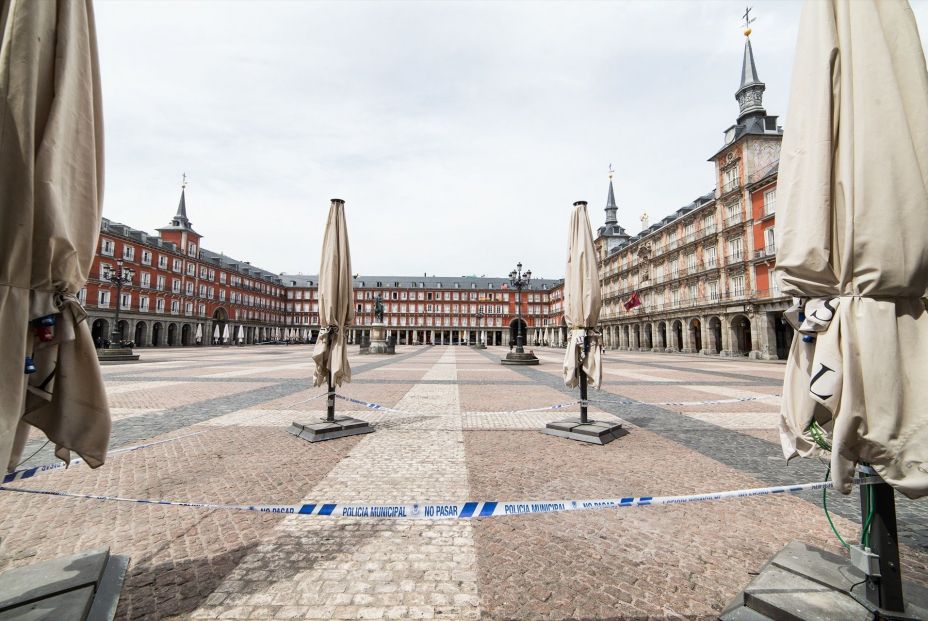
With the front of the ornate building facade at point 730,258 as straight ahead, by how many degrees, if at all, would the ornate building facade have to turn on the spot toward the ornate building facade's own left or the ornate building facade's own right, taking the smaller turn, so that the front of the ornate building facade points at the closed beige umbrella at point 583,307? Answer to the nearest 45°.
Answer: approximately 45° to the ornate building facade's own left

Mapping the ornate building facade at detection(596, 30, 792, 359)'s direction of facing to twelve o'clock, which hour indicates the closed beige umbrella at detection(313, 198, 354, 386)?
The closed beige umbrella is roughly at 11 o'clock from the ornate building facade.

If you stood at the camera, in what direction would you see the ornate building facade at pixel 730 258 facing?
facing the viewer and to the left of the viewer

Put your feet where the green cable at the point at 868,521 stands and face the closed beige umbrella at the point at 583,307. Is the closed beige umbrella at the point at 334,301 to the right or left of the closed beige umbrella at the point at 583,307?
left

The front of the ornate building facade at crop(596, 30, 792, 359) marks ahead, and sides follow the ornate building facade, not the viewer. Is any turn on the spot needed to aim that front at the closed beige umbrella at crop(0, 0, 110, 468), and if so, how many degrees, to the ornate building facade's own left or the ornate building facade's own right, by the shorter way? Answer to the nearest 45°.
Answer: approximately 45° to the ornate building facade's own left

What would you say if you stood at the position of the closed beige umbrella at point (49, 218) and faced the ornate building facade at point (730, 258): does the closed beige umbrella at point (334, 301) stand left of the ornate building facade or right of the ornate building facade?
left

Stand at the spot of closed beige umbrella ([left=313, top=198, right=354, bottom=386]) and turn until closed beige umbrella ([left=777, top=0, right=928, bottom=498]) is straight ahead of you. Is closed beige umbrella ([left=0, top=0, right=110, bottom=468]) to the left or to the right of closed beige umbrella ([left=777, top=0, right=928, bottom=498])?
right

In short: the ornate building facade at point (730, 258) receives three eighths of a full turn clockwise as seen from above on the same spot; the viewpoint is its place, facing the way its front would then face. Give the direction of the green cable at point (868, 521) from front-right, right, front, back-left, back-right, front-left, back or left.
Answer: back

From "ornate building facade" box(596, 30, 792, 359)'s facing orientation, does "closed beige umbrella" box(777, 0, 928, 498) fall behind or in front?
in front
